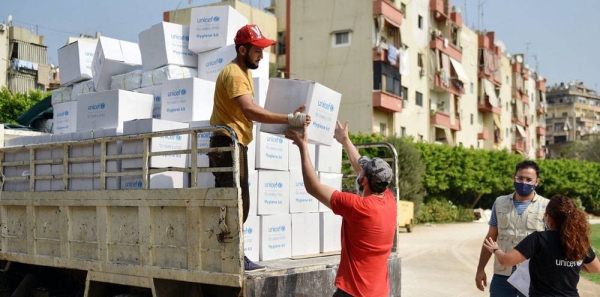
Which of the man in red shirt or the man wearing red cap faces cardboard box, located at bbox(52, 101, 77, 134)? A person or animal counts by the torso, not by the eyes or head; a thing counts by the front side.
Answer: the man in red shirt

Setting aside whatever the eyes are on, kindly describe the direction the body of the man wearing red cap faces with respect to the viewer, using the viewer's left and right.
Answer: facing to the right of the viewer

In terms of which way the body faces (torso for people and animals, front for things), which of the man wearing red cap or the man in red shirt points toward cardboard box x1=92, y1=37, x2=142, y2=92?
the man in red shirt

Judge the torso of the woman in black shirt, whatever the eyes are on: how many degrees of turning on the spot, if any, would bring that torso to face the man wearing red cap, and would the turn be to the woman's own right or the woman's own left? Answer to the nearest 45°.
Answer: approximately 45° to the woman's own left

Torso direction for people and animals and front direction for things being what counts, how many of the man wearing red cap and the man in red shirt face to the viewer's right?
1

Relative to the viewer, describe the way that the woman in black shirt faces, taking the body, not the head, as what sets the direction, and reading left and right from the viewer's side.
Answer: facing away from the viewer and to the left of the viewer

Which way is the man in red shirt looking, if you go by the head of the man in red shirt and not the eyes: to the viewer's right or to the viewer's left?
to the viewer's left

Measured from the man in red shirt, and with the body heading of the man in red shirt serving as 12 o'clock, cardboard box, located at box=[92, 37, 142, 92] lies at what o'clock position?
The cardboard box is roughly at 12 o'clock from the man in red shirt.

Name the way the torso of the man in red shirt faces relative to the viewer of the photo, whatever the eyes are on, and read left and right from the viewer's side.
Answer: facing away from the viewer and to the left of the viewer

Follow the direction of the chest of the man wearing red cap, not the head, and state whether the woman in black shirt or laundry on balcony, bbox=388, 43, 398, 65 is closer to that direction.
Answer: the woman in black shirt

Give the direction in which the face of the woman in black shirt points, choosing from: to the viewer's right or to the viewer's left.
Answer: to the viewer's left

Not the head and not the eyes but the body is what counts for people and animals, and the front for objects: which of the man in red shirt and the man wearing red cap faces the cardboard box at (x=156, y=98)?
the man in red shirt

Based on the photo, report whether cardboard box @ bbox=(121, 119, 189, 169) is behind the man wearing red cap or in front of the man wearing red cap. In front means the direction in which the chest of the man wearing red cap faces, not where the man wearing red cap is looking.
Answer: behind

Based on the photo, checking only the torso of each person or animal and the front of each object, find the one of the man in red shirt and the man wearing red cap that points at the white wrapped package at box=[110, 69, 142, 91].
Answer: the man in red shirt
